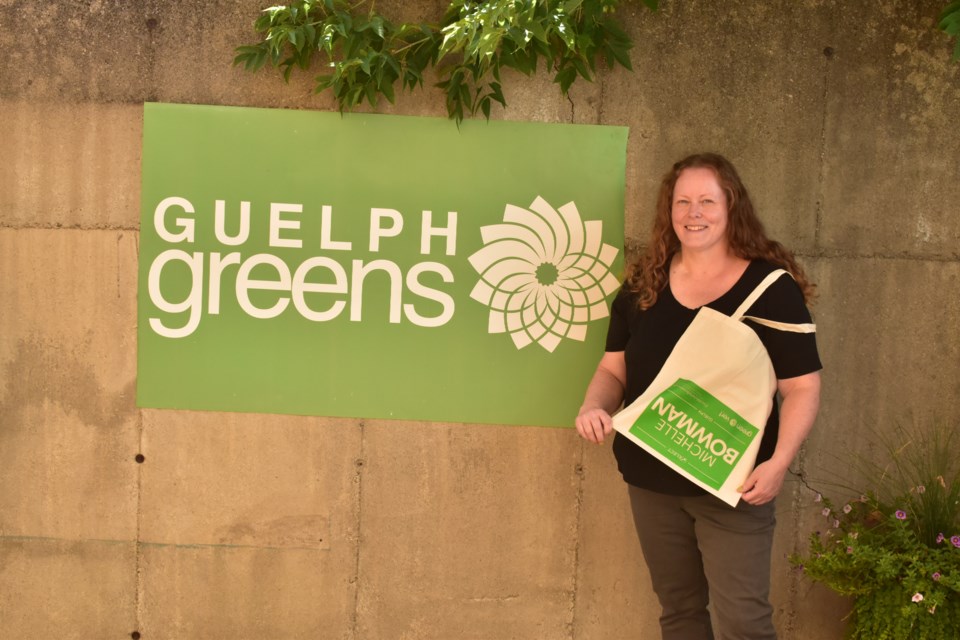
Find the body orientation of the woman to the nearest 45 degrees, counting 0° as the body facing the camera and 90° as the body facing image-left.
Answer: approximately 0°

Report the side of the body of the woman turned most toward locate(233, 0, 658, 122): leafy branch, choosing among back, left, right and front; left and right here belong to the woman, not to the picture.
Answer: right

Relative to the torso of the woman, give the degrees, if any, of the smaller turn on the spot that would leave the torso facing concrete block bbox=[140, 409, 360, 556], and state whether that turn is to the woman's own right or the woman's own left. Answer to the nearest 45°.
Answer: approximately 90° to the woman's own right

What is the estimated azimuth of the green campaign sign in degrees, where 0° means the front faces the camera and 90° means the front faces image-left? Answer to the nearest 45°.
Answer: approximately 0°

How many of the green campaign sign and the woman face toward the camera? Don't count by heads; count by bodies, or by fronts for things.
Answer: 2

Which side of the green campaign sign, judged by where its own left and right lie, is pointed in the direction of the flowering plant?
left
